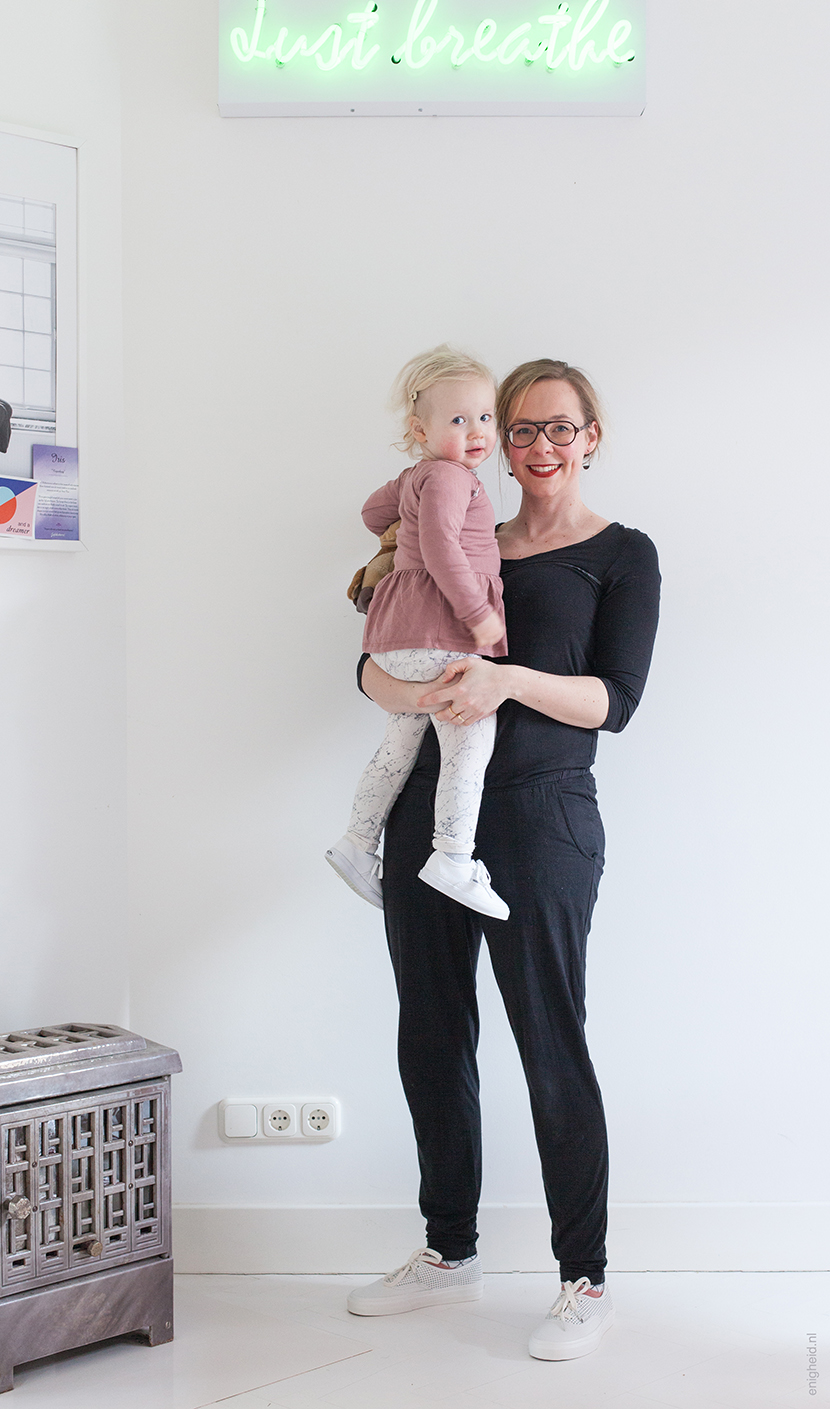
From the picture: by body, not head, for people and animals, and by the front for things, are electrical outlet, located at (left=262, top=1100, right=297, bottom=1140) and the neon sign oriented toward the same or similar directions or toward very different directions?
same or similar directions

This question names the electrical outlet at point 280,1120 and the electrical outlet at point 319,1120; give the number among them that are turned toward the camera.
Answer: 2

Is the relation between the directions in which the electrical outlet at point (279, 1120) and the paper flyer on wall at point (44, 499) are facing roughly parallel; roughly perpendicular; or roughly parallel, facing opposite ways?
roughly parallel

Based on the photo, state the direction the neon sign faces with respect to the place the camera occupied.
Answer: facing the viewer

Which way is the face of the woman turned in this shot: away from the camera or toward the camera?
toward the camera

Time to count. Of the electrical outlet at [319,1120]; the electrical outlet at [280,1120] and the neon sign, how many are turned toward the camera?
3

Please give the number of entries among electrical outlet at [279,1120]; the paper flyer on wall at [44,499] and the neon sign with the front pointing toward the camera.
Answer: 3

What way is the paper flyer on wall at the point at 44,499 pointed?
toward the camera

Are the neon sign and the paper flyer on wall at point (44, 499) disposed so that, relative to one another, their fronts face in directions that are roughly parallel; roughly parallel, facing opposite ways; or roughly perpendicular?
roughly parallel

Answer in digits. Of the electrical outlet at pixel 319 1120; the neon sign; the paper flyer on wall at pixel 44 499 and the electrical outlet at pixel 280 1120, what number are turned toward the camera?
4
